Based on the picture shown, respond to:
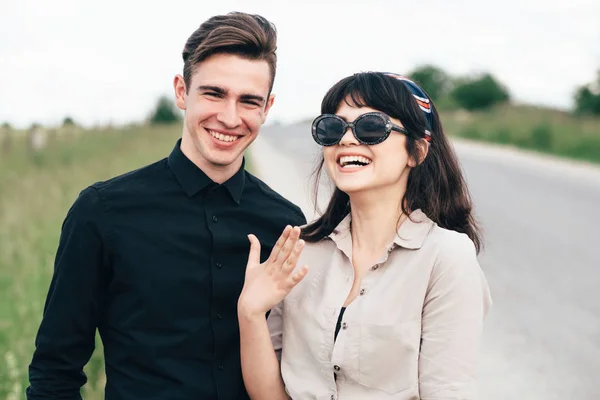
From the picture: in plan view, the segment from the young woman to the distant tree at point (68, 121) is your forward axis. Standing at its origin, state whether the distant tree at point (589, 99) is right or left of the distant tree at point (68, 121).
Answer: right

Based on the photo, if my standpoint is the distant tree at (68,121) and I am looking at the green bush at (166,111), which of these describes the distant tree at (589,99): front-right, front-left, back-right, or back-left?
front-right

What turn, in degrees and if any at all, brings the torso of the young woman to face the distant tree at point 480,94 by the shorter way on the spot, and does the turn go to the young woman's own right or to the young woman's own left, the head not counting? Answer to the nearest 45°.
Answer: approximately 135° to the young woman's own right

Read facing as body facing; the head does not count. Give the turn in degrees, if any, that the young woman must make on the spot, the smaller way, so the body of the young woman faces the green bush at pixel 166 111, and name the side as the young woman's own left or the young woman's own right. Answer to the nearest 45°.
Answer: approximately 135° to the young woman's own right

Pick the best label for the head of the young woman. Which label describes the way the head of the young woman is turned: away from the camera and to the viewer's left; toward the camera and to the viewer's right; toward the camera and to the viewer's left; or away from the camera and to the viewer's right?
toward the camera and to the viewer's left

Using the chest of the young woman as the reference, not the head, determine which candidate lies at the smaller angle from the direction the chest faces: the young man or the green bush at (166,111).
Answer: the young man

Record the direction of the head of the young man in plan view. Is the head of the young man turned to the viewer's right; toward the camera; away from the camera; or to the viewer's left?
toward the camera

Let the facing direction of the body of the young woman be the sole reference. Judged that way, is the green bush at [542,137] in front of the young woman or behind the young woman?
behind

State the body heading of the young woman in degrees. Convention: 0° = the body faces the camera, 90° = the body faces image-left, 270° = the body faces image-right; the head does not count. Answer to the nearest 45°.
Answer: approximately 45°

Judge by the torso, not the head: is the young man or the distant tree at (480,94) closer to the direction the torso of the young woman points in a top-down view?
the young man

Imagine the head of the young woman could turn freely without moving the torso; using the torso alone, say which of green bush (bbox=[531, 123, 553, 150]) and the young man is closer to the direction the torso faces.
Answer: the young man
